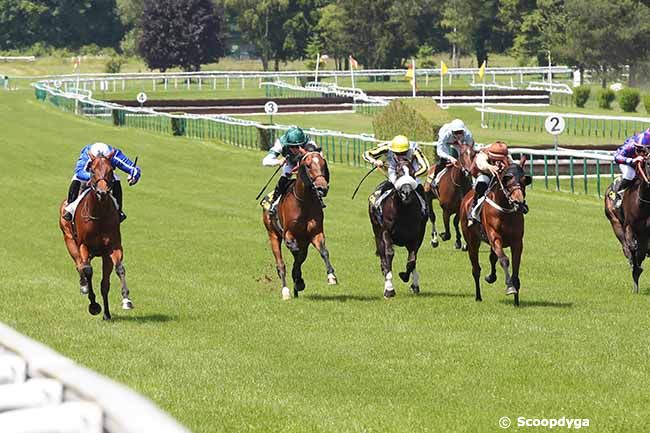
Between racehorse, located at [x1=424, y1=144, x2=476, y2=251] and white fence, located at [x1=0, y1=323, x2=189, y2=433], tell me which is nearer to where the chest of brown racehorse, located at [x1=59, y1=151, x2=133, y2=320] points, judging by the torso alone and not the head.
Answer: the white fence

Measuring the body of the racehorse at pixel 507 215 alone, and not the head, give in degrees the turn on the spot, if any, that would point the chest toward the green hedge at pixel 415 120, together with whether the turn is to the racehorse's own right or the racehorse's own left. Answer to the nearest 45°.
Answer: approximately 135° to the racehorse's own left

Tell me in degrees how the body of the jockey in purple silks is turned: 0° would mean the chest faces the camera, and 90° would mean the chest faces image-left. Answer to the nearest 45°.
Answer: approximately 315°

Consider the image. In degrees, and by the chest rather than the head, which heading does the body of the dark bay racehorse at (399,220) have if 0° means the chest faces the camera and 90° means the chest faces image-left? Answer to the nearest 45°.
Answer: approximately 0°

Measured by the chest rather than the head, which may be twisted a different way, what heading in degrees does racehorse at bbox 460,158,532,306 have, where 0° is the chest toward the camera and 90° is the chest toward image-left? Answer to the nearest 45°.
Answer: approximately 315°

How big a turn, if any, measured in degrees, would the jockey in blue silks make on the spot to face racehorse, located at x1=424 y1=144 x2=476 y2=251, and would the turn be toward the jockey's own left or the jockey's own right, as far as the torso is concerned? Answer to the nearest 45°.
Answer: approximately 135° to the jockey's own left

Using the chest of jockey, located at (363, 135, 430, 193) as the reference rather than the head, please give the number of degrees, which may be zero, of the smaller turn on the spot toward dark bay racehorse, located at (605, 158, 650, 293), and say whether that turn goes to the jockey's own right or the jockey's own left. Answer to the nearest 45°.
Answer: approximately 90° to the jockey's own left

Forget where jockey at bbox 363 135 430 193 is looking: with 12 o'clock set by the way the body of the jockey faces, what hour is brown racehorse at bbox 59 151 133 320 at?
The brown racehorse is roughly at 2 o'clock from the jockey.
